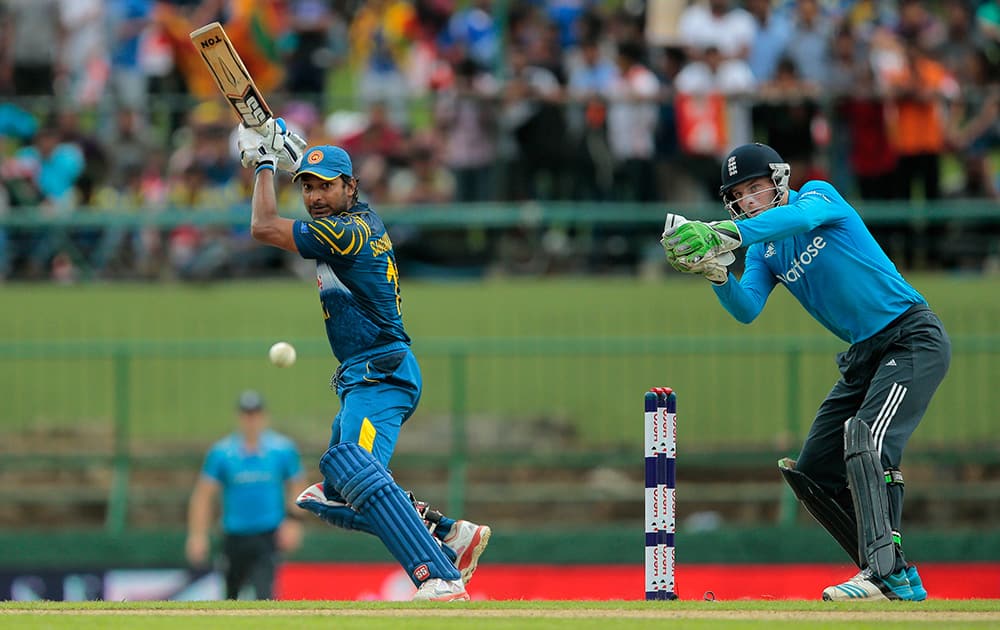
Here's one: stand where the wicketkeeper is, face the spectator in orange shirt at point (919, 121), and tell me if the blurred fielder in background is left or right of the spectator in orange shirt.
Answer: left

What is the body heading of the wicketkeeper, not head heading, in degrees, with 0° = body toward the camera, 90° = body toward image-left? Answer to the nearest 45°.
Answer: approximately 45°

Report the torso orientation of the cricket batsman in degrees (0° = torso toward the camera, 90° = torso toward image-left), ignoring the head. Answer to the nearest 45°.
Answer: approximately 90°

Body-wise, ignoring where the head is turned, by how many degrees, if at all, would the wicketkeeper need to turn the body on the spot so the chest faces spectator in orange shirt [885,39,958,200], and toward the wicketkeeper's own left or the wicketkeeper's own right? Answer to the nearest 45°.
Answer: approximately 135° to the wicketkeeper's own right

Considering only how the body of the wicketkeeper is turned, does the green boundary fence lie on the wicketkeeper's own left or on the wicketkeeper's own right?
on the wicketkeeper's own right

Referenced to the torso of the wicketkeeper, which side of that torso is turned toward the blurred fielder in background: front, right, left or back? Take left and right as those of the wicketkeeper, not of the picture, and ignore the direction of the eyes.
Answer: right

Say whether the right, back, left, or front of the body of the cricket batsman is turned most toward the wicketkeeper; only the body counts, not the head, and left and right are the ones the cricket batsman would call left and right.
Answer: back

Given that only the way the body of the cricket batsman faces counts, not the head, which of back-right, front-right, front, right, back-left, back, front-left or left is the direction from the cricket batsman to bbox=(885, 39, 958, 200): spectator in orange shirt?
back-right
